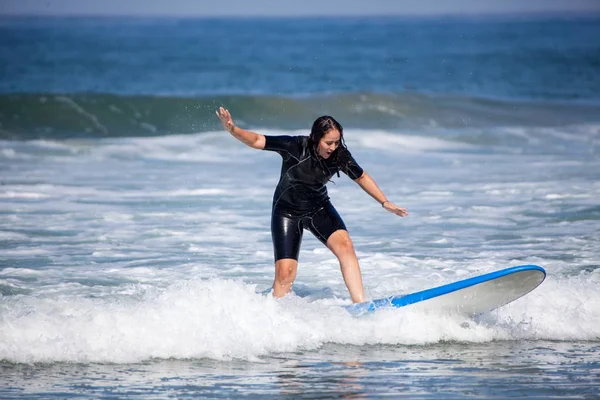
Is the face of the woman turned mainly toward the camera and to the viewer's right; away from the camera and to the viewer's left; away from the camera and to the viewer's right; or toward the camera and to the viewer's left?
toward the camera and to the viewer's right

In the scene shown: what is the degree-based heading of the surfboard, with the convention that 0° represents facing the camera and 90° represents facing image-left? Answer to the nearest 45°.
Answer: approximately 270°
